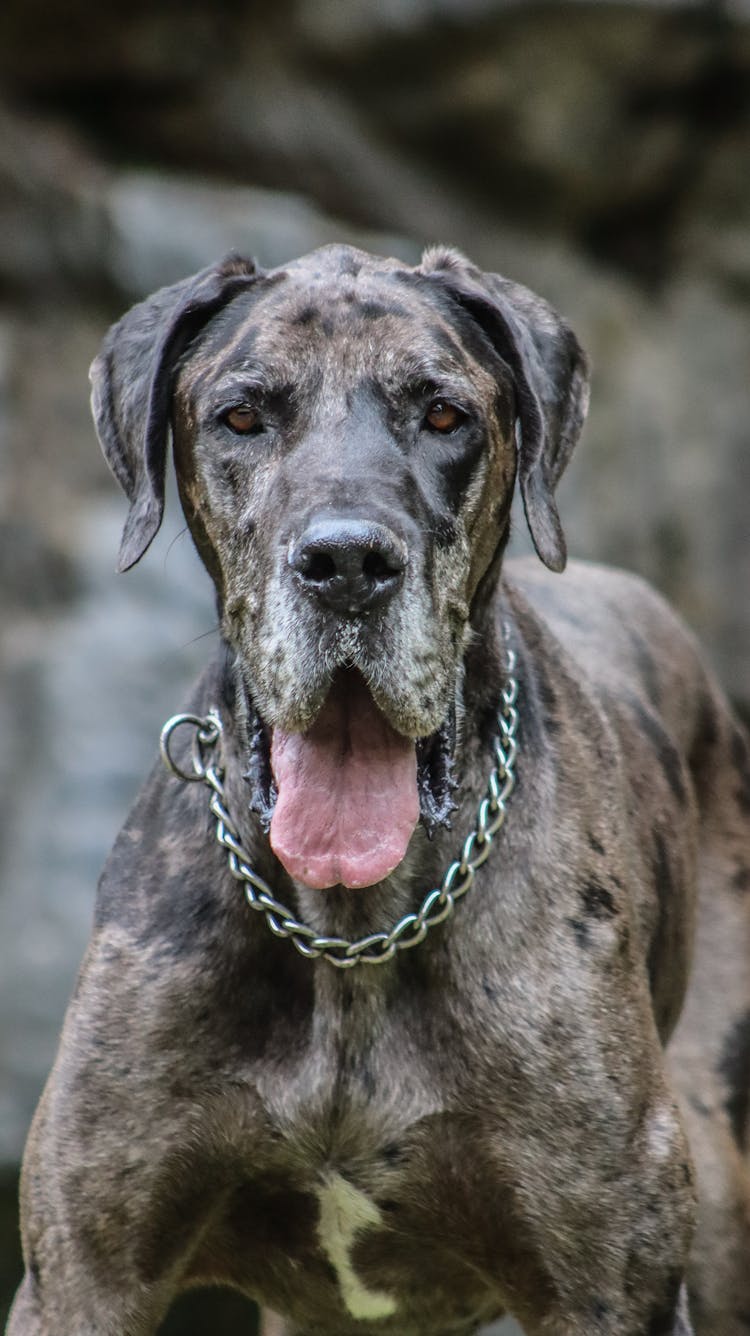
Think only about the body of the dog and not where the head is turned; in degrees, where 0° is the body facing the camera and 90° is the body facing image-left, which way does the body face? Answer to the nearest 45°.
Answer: approximately 0°
